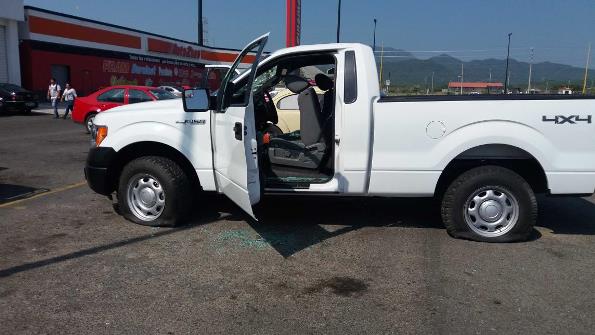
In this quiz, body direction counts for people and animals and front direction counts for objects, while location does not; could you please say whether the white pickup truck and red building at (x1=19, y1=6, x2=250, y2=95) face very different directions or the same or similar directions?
very different directions

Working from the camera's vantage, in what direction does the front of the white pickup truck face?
facing to the left of the viewer

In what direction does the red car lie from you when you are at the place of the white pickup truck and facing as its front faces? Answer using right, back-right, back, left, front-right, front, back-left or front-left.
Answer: front-right

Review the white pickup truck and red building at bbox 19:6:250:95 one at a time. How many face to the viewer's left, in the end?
1

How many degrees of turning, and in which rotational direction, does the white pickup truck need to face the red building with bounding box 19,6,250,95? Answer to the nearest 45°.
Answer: approximately 45° to its right

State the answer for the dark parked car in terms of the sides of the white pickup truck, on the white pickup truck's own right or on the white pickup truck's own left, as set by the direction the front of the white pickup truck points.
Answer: on the white pickup truck's own right

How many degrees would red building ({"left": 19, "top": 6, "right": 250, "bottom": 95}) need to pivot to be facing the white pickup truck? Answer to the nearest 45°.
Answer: approximately 45° to its right

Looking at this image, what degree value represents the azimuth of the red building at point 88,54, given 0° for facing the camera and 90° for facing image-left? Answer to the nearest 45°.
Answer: approximately 315°

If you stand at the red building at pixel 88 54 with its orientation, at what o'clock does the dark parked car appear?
The dark parked car is roughly at 2 o'clock from the red building.
